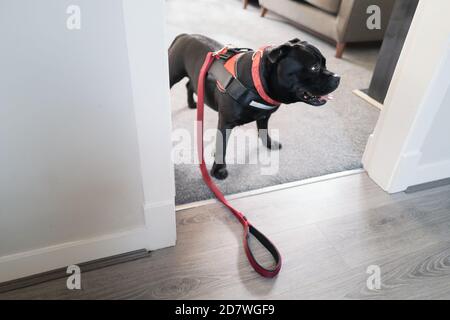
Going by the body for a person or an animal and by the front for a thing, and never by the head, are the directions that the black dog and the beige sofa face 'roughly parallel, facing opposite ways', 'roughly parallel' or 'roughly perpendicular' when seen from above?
roughly perpendicular

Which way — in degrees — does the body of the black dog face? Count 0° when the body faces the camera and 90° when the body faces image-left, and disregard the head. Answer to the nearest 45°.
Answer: approximately 315°

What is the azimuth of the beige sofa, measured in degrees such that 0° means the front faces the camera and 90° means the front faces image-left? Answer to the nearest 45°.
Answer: approximately 45°

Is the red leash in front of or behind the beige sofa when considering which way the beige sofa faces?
in front

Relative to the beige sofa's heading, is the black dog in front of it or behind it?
in front

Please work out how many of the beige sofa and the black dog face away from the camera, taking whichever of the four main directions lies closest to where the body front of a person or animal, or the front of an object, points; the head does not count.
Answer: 0
